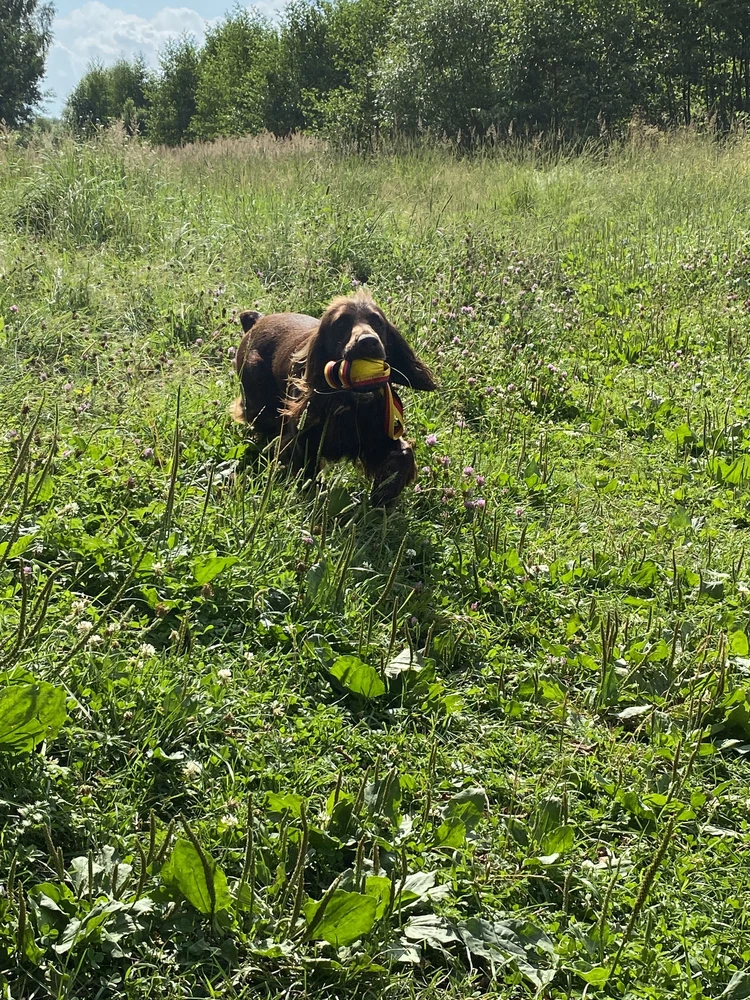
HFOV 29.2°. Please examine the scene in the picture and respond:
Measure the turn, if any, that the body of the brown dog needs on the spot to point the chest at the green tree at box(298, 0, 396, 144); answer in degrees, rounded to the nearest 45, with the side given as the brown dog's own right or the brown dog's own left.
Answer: approximately 135° to the brown dog's own left

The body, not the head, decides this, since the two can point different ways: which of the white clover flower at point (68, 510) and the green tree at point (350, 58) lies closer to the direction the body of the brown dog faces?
the white clover flower

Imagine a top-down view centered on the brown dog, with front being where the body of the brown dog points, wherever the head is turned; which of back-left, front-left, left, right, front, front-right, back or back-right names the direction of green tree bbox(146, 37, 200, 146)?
back-left

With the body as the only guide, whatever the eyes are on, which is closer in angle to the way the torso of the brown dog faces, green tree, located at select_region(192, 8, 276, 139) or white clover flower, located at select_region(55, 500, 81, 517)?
the white clover flower

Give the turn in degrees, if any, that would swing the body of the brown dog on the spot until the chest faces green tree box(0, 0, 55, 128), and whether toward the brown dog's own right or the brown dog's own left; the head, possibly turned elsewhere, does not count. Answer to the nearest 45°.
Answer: approximately 135° to the brown dog's own left

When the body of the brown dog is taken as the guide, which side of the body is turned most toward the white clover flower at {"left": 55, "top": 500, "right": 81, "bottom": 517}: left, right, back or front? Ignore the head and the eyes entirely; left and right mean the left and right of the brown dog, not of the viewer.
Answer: right

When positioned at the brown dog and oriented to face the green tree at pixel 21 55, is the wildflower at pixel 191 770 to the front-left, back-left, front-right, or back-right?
back-left

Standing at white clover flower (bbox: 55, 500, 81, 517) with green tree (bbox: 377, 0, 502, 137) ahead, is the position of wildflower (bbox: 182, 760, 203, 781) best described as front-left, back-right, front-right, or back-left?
back-right

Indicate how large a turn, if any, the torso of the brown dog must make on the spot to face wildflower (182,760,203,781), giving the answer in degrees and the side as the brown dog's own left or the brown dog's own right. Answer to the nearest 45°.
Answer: approximately 45° to the brown dog's own right

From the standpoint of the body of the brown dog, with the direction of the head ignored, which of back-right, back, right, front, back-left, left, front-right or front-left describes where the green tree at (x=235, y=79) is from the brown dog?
back-left

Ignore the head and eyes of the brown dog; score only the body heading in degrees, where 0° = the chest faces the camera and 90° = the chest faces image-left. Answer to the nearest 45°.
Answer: approximately 315°
